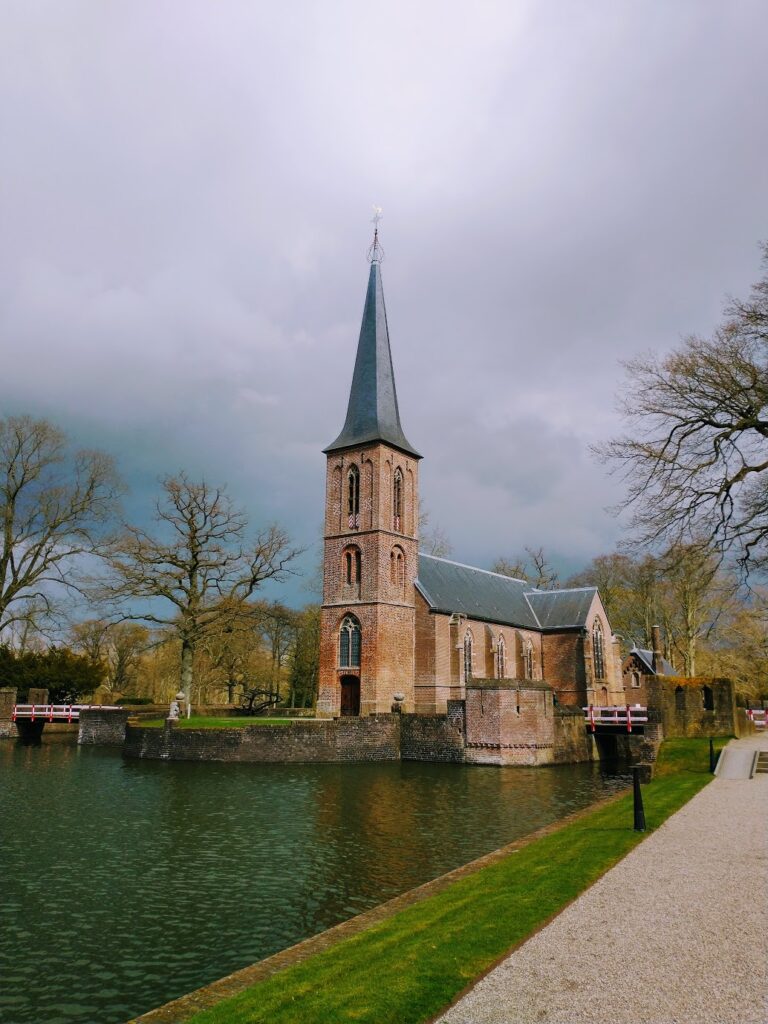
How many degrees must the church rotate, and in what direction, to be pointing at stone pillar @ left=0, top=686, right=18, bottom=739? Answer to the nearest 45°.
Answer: approximately 45° to its right

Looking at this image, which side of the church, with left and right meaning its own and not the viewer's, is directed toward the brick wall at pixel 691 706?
left

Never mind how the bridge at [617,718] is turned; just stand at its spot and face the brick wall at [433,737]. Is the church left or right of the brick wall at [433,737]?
right

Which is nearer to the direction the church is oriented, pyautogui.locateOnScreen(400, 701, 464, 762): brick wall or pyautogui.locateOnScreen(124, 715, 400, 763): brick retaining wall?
the brick retaining wall

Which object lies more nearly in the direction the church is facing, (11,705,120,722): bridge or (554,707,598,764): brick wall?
the bridge

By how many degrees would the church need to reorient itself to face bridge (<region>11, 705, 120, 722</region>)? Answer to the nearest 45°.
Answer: approximately 45° to its right

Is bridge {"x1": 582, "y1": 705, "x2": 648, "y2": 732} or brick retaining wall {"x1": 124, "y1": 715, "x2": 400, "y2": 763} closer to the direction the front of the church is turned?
the brick retaining wall

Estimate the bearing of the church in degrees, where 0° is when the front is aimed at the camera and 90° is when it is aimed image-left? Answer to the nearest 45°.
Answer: approximately 45°

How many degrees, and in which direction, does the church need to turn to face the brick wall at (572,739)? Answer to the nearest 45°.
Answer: approximately 90° to its left

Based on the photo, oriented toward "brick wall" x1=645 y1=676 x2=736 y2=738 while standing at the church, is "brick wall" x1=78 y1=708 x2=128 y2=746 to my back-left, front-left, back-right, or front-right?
back-right

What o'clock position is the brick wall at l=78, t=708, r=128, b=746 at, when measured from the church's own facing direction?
The brick wall is roughly at 1 o'clock from the church.
